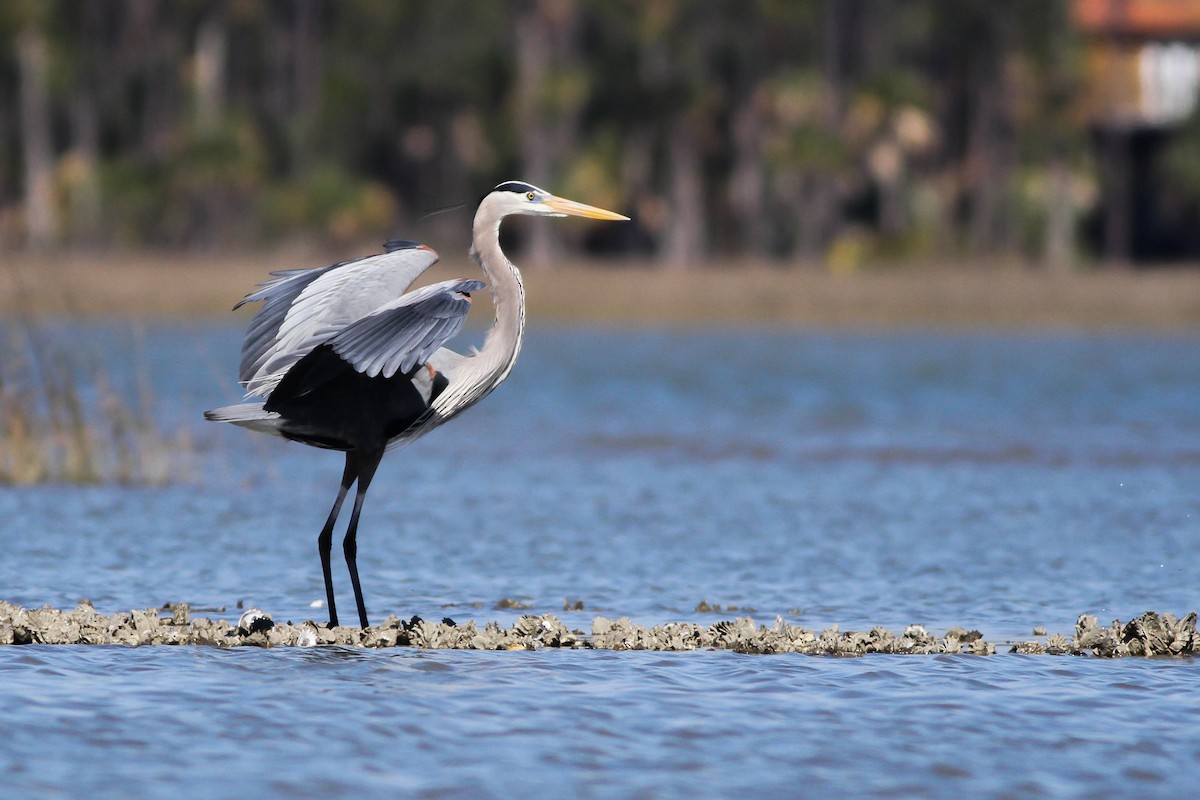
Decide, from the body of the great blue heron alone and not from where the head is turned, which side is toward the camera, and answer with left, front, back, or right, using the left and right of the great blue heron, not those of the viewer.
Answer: right
